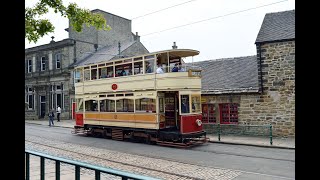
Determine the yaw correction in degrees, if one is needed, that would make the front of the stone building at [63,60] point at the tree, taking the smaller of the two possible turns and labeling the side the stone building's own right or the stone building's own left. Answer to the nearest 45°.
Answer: approximately 45° to the stone building's own left

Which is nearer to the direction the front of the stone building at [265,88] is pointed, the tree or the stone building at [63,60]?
the tree

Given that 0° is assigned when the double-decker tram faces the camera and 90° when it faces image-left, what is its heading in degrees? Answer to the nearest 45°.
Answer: approximately 315°

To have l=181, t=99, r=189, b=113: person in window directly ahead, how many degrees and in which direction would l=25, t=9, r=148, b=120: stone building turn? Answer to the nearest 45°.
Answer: approximately 45° to its left

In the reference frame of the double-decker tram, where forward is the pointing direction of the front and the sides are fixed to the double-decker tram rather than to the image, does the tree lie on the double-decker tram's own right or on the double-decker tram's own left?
on the double-decker tram's own right

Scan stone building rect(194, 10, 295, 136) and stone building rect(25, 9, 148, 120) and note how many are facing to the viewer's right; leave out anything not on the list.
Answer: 0

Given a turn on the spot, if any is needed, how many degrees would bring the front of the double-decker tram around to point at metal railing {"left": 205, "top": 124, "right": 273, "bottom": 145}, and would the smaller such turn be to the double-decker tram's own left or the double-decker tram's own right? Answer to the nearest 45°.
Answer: approximately 45° to the double-decker tram's own left

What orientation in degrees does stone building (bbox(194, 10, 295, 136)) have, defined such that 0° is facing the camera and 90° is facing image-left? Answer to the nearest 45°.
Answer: approximately 0°

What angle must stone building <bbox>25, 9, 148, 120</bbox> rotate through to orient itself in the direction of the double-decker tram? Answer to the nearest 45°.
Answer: approximately 45° to its left

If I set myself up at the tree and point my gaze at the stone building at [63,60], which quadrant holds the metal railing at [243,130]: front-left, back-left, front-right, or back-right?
front-right

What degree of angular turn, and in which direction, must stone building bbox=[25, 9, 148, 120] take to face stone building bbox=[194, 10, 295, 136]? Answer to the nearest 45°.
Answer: approximately 90° to its left

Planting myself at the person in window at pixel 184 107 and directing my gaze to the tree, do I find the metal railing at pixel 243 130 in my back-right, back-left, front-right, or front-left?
back-left

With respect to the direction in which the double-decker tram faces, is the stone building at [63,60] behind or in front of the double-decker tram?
behind

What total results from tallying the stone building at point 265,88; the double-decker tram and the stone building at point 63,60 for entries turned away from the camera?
0
